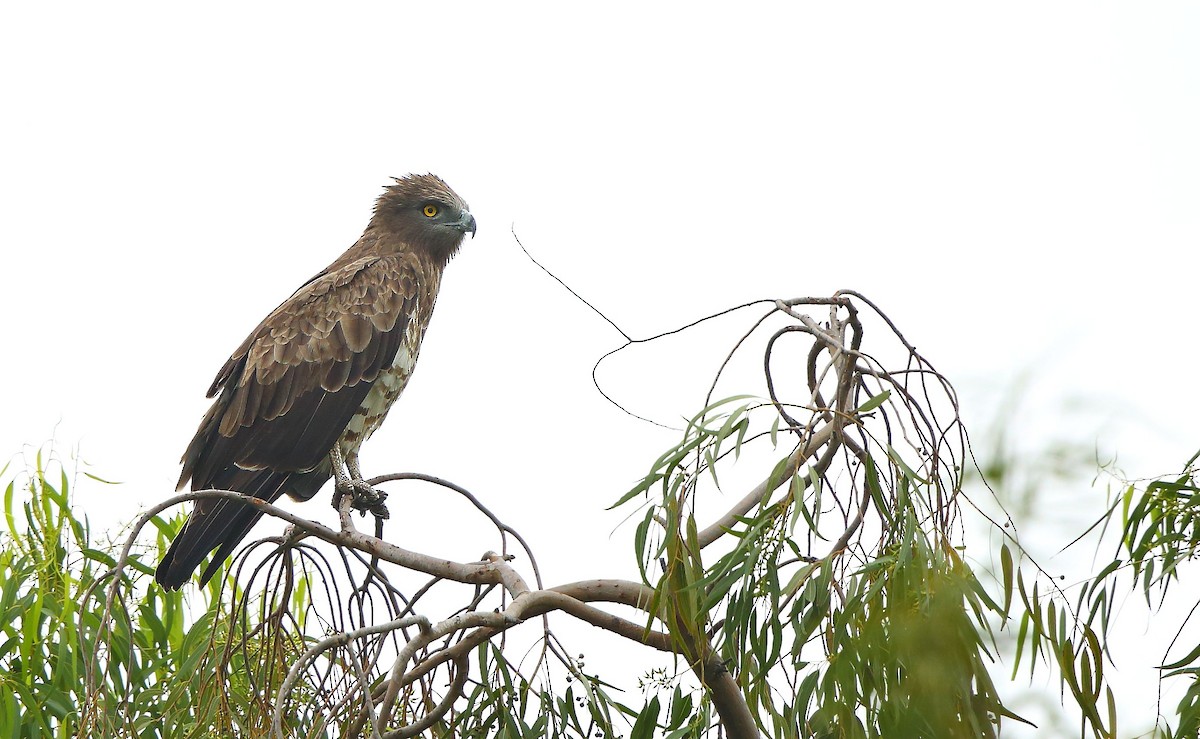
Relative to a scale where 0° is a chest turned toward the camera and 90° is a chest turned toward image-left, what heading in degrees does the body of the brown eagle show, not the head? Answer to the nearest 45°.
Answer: approximately 270°
